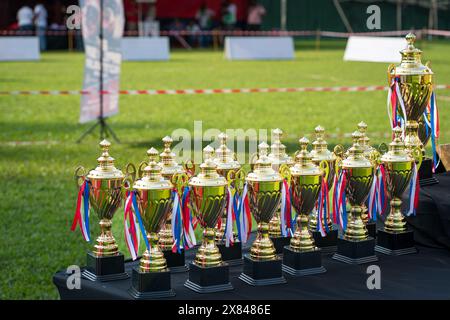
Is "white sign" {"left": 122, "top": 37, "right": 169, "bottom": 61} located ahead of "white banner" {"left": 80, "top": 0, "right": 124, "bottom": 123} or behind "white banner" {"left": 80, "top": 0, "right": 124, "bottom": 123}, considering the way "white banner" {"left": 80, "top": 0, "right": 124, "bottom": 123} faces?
behind

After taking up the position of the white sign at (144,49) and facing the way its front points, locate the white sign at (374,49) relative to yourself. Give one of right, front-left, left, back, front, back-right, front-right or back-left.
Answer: front-left

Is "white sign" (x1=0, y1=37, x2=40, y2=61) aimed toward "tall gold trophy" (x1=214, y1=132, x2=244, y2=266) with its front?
yes

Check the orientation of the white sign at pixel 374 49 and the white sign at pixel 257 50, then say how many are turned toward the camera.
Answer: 2

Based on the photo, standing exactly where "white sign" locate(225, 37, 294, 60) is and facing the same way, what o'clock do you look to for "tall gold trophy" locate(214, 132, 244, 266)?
The tall gold trophy is roughly at 12 o'clock from the white sign.

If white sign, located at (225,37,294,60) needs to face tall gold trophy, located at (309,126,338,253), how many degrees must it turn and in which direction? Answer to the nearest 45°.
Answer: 0° — it already faces it

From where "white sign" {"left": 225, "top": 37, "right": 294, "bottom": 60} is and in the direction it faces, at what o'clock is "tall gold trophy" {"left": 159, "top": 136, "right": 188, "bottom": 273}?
The tall gold trophy is roughly at 12 o'clock from the white sign.

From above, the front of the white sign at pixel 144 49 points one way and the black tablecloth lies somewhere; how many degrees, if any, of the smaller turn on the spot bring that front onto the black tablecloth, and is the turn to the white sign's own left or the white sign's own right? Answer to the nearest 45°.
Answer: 0° — it already faces it
